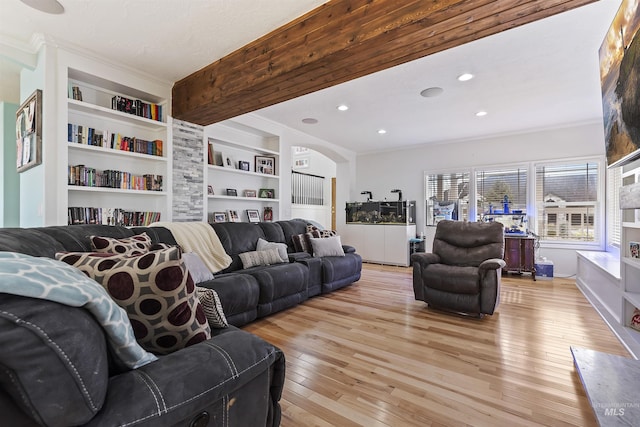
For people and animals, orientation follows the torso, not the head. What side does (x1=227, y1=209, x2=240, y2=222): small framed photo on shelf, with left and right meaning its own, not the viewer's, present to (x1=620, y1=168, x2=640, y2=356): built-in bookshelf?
front

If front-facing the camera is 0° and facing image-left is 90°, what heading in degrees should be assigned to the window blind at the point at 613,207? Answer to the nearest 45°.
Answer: approximately 45°

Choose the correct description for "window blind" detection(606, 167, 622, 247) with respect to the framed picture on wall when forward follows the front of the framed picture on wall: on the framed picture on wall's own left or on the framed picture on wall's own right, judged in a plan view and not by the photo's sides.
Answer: on the framed picture on wall's own left

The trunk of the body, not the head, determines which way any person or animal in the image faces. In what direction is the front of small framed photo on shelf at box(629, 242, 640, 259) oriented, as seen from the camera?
facing the viewer and to the left of the viewer

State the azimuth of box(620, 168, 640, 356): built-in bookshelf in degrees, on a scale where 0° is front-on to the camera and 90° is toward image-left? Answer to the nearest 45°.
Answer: approximately 45°

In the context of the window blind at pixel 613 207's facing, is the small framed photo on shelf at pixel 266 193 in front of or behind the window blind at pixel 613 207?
in front

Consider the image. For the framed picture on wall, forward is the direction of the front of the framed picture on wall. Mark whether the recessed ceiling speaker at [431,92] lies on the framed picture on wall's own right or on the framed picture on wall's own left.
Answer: on the framed picture on wall's own left

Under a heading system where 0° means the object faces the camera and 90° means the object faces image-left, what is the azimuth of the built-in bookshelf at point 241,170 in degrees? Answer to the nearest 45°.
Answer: approximately 315°

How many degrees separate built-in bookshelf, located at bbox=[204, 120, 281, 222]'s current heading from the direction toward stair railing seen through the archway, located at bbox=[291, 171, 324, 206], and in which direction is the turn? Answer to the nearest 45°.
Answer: approximately 90° to its left

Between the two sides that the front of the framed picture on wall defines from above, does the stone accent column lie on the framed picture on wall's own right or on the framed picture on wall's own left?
on the framed picture on wall's own left

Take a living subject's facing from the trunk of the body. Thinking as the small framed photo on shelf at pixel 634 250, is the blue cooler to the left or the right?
on its right
